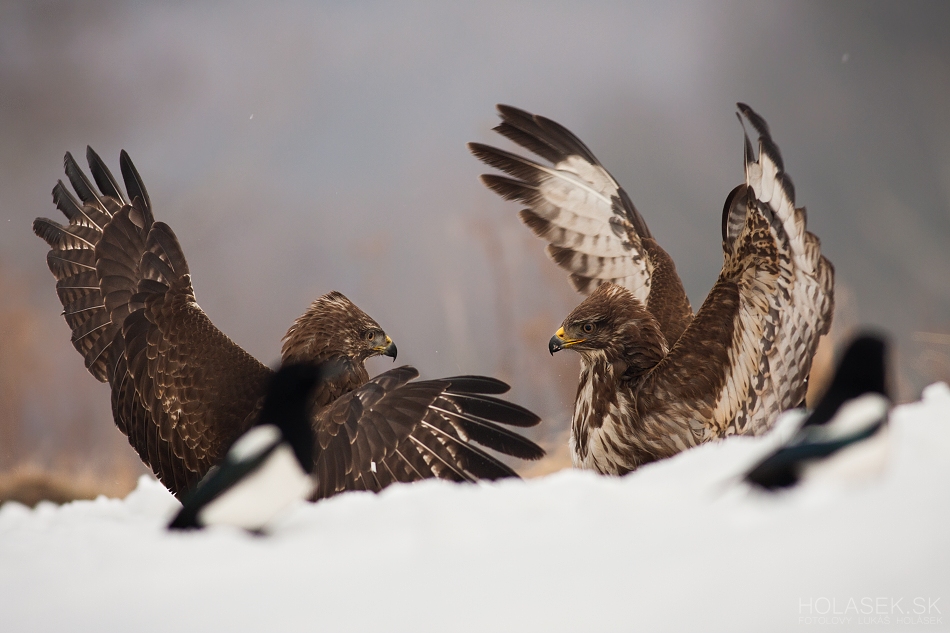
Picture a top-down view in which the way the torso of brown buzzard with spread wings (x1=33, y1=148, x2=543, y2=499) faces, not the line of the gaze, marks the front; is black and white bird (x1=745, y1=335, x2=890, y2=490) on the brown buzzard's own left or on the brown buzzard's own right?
on the brown buzzard's own right

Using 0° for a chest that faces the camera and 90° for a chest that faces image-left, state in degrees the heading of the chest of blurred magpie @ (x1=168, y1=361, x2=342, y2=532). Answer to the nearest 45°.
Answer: approximately 270°

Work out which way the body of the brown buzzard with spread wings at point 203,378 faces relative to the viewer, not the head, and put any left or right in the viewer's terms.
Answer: facing away from the viewer and to the right of the viewer

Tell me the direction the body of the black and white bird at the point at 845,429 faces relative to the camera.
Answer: to the viewer's right
